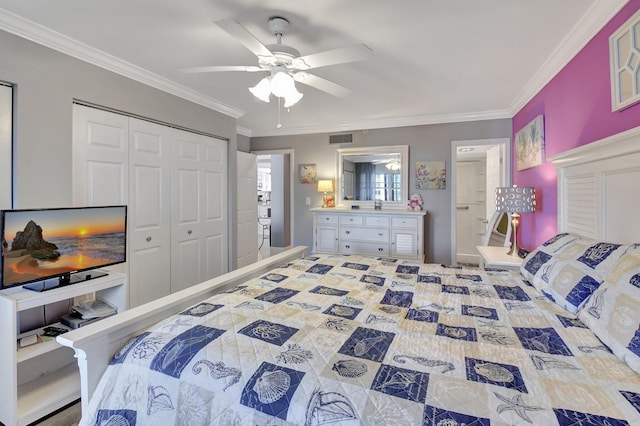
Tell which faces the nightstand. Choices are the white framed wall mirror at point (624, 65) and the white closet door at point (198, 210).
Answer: the white closet door

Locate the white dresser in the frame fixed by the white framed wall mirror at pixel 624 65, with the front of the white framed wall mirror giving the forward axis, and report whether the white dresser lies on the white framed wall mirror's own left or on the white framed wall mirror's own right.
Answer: on the white framed wall mirror's own right

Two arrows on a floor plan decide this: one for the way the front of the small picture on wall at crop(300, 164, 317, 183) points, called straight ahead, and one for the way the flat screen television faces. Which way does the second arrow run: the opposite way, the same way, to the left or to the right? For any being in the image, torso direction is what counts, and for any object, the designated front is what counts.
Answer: to the left

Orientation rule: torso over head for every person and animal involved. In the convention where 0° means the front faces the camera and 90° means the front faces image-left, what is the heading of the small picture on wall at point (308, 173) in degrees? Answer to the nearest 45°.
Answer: approximately 0°

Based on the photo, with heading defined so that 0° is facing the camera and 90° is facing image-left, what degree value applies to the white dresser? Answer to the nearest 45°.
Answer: approximately 0°

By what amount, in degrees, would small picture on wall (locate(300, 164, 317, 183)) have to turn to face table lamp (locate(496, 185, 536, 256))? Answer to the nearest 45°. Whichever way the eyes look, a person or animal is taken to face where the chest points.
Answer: approximately 45° to its left
